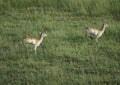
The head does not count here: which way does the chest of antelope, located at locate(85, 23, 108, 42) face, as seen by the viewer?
to the viewer's right
